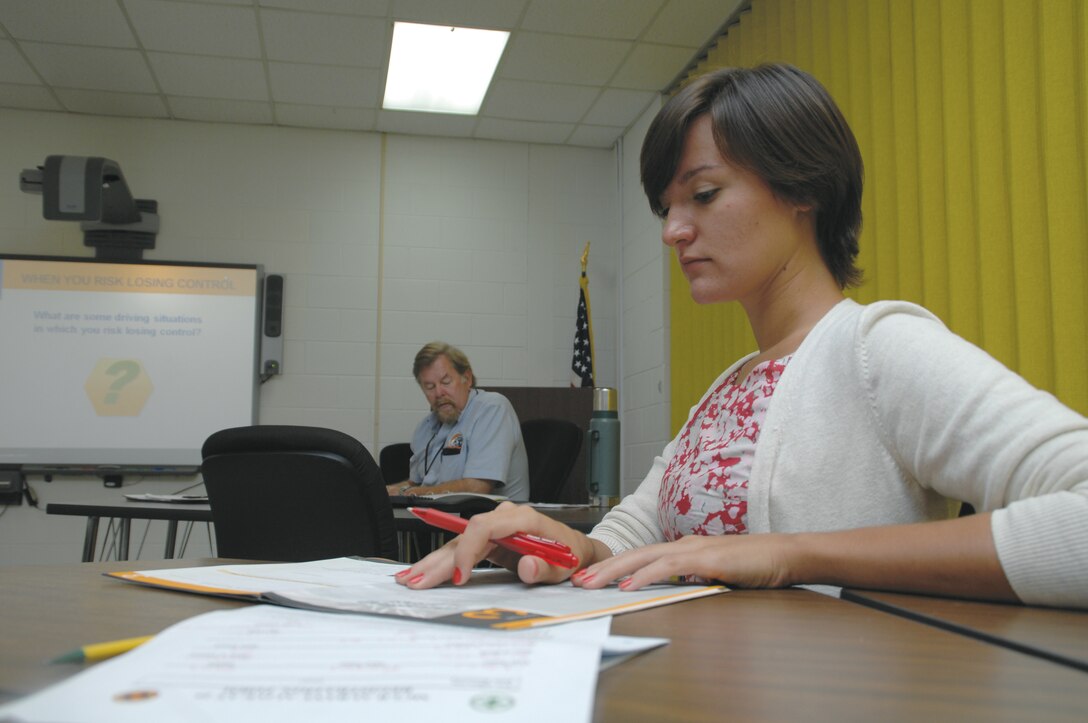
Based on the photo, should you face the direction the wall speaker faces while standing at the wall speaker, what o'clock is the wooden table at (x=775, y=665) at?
The wooden table is roughly at 12 o'clock from the wall speaker.

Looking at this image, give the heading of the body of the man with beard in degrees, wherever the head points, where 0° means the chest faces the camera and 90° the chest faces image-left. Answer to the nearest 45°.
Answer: approximately 45°

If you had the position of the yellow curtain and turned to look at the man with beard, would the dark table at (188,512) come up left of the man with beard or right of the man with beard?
left

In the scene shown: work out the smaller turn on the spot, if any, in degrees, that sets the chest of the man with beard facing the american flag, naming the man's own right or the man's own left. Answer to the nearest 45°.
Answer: approximately 180°

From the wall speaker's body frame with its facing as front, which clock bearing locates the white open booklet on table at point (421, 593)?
The white open booklet on table is roughly at 12 o'clock from the wall speaker.

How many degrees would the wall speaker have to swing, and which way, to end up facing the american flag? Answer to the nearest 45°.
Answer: approximately 90° to its left

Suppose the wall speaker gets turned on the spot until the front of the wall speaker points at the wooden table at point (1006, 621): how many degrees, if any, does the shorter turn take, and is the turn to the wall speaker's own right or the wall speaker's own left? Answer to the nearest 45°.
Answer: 0° — it already faces it

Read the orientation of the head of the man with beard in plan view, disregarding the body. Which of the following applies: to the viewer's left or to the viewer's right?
to the viewer's left

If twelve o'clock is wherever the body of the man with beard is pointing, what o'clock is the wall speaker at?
The wall speaker is roughly at 3 o'clock from the man with beard.

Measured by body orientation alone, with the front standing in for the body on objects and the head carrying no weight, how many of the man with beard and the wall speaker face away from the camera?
0

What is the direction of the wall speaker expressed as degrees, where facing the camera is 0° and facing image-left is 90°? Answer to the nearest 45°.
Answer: approximately 0°

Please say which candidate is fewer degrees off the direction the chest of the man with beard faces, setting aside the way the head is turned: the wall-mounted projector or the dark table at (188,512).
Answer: the dark table
